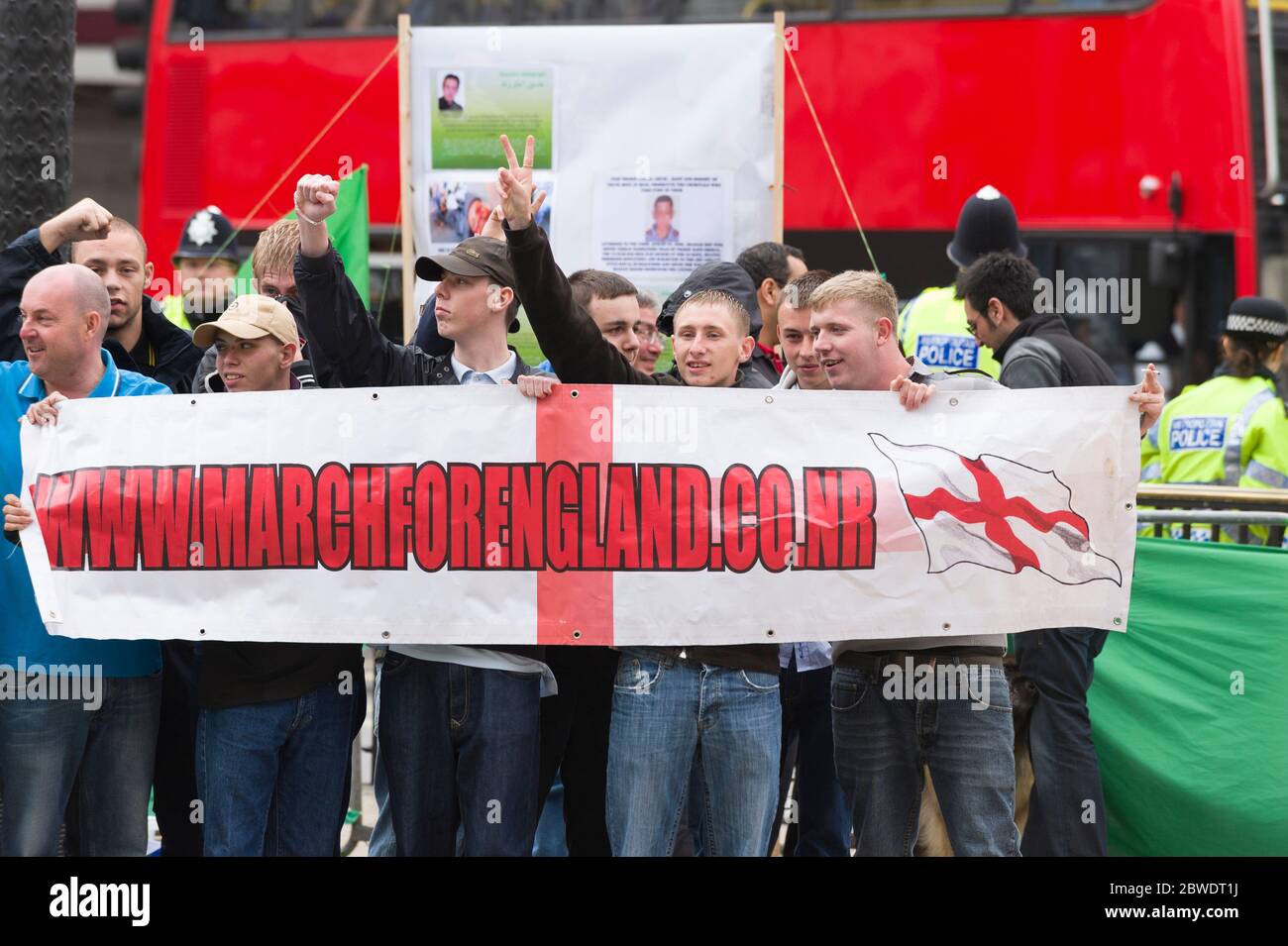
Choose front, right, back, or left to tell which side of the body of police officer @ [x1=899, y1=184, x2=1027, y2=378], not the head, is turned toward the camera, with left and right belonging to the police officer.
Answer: back

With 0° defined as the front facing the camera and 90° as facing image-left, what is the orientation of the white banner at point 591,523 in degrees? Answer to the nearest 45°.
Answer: approximately 0°

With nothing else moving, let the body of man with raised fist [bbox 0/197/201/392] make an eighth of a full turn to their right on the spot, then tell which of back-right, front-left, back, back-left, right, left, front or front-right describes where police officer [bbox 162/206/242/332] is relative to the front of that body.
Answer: back-right

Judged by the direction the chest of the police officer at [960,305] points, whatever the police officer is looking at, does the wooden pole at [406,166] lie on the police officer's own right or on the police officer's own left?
on the police officer's own left

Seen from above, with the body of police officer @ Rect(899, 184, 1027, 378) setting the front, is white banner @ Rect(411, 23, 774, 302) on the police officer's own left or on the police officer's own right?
on the police officer's own left

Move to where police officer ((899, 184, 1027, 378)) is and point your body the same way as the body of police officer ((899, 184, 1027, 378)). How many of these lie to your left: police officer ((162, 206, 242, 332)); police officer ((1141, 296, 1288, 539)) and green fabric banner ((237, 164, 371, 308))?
2

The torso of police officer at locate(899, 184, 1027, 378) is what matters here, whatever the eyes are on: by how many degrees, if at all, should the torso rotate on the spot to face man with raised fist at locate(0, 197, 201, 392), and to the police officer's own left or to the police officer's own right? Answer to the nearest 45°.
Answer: approximately 135° to the police officer's own left
